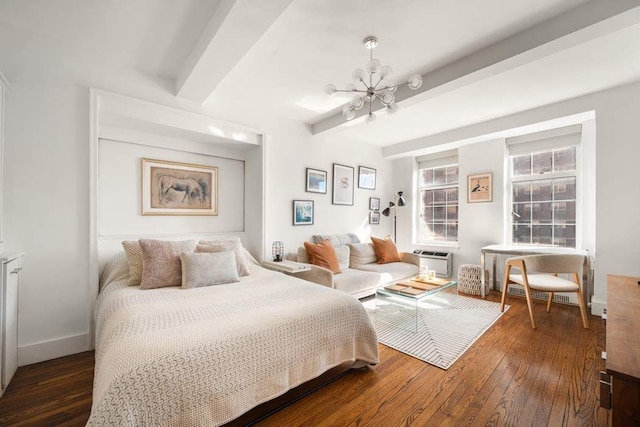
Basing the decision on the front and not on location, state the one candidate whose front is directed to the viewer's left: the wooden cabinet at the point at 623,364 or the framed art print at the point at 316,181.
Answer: the wooden cabinet

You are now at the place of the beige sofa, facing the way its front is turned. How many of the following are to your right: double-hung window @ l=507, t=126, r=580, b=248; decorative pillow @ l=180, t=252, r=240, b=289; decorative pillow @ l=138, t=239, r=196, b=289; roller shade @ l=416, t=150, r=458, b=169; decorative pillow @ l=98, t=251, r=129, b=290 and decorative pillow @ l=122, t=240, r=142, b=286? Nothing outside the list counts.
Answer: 4

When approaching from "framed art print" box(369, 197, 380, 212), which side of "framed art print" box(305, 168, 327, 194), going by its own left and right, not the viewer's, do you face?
left

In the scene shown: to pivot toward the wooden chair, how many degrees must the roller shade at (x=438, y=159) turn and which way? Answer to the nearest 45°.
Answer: approximately 90° to its left

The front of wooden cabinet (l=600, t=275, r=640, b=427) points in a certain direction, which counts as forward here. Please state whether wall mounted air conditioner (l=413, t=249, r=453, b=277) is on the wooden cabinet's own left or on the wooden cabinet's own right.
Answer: on the wooden cabinet's own right

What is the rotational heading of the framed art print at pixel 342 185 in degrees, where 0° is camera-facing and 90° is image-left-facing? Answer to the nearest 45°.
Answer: approximately 315°

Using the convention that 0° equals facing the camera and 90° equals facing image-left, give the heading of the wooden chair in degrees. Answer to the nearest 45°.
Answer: approximately 135°

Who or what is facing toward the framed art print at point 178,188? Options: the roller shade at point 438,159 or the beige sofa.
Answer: the roller shade

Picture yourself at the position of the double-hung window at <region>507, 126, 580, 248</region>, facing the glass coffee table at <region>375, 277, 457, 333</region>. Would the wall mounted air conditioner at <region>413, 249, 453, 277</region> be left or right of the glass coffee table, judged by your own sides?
right

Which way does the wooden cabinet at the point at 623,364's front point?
to the viewer's left
